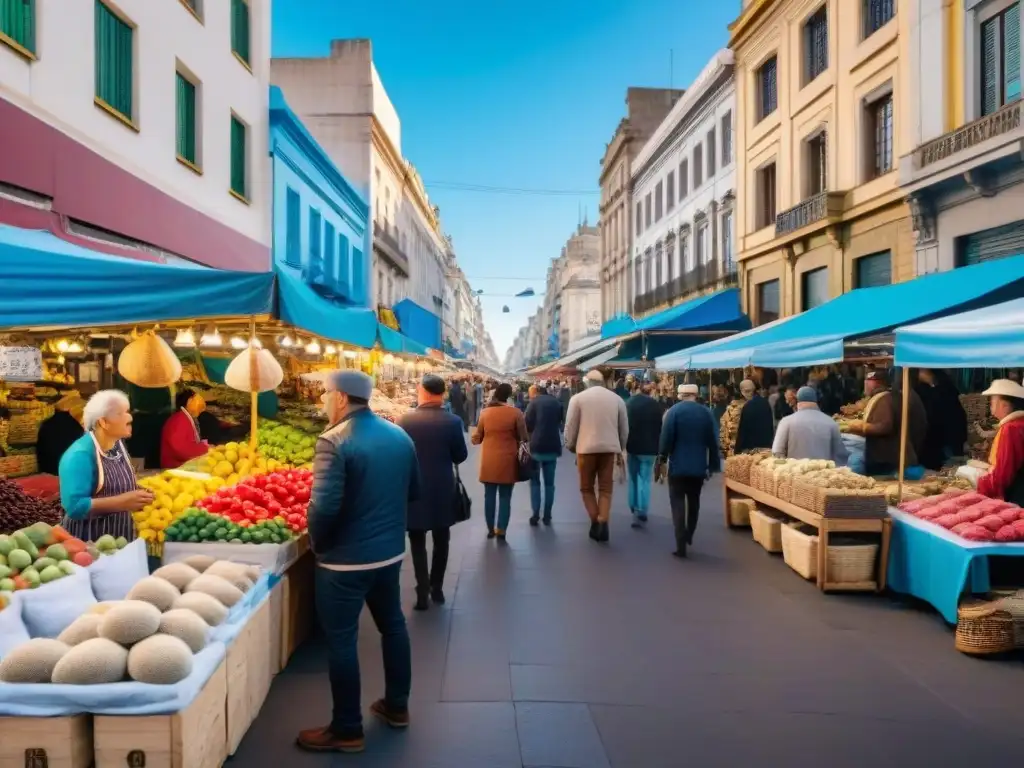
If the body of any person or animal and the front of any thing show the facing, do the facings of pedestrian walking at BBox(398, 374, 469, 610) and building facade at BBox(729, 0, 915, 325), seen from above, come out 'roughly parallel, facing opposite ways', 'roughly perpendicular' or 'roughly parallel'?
roughly perpendicular

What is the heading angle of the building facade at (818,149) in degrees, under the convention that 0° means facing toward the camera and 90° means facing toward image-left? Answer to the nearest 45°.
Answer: approximately 45°

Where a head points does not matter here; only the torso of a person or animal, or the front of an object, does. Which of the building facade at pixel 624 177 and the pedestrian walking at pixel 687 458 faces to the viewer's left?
the building facade

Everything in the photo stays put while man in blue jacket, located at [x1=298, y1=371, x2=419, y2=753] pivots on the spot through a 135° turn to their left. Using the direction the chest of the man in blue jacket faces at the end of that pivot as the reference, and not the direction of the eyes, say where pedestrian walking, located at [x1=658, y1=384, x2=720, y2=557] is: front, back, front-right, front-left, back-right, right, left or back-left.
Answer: back-left

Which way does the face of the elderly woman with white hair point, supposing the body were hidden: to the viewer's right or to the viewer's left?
to the viewer's right

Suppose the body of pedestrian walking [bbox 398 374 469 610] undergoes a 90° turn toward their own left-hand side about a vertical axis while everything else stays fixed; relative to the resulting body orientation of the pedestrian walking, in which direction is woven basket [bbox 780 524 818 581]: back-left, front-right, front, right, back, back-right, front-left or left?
back

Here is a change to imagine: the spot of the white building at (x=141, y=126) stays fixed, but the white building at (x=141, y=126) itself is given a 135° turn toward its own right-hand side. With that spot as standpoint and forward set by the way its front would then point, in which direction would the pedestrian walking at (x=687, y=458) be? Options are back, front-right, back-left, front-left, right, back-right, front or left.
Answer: back-left

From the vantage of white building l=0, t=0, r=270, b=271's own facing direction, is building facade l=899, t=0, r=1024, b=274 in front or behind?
in front

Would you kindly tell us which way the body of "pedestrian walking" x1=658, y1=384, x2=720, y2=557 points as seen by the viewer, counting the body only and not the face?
away from the camera

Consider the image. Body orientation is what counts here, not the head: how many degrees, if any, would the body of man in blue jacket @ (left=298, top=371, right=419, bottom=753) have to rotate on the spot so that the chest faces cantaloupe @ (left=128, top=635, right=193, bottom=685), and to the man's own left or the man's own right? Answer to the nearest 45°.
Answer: approximately 90° to the man's own left

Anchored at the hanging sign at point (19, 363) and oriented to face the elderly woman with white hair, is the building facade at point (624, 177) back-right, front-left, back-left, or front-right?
back-left

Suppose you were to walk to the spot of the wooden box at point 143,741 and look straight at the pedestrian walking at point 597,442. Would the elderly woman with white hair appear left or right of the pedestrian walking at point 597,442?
left

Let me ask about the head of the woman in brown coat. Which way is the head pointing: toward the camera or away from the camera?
away from the camera

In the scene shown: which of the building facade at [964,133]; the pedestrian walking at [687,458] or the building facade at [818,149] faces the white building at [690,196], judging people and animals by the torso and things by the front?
the pedestrian walking

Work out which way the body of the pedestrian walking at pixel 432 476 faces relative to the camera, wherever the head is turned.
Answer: away from the camera

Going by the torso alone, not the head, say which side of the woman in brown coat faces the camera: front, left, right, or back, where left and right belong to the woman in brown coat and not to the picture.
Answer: back

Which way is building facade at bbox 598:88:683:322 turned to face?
to the viewer's left

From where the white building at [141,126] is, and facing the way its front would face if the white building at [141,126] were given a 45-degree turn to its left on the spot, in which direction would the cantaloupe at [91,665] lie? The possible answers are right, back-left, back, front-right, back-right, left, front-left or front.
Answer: right

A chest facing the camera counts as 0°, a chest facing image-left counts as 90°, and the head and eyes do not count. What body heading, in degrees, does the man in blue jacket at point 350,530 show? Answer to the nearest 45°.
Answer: approximately 135°

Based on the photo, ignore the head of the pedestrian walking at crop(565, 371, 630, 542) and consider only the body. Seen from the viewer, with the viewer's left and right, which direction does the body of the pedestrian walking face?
facing away from the viewer

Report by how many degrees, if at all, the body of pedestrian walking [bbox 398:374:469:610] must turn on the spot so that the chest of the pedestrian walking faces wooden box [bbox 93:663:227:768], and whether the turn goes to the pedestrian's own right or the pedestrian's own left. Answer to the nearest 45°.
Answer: approximately 180°
